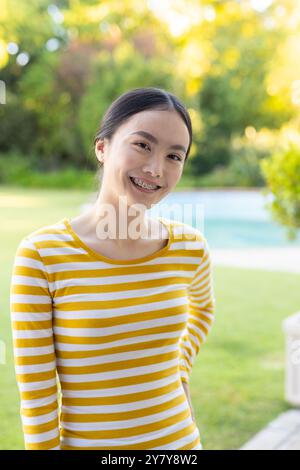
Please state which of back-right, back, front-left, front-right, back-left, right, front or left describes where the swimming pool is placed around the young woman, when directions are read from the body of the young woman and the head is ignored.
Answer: back-left

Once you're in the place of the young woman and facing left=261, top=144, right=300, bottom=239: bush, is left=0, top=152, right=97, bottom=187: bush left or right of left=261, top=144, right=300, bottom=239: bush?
left

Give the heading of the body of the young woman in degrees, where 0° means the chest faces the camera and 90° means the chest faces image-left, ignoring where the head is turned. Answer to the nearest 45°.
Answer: approximately 315°
